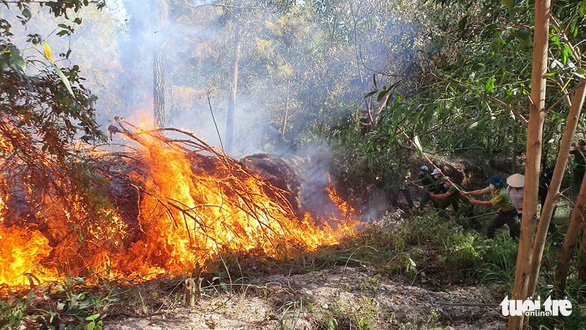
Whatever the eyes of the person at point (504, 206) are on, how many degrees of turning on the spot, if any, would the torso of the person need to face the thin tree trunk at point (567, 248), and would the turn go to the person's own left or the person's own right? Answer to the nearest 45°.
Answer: approximately 90° to the person's own left

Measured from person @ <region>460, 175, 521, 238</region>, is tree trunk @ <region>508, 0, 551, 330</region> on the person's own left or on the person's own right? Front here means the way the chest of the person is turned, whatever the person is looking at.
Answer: on the person's own left

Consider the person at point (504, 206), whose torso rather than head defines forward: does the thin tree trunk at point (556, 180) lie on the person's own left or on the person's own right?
on the person's own left

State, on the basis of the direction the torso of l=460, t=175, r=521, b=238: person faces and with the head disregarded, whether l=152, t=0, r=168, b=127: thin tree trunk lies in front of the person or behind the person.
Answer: in front

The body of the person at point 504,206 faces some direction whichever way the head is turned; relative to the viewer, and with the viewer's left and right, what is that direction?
facing to the left of the viewer

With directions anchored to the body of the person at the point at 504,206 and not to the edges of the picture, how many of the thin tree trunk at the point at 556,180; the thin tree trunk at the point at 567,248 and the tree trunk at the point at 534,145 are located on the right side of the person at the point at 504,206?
0
